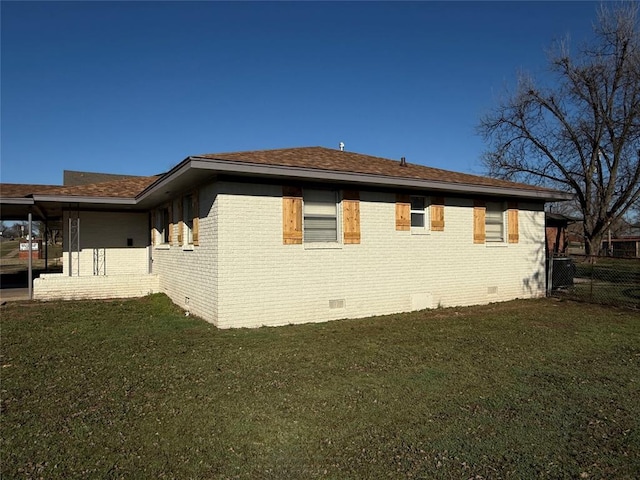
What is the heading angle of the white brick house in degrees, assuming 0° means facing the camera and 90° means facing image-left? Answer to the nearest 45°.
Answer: approximately 45°

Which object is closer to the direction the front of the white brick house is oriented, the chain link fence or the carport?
the carport

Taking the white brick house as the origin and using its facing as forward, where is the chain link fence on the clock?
The chain link fence is roughly at 7 o'clock from the white brick house.

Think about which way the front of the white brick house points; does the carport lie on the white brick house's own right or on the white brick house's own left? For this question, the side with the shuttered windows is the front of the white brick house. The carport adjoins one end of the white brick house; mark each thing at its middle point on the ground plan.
on the white brick house's own right
